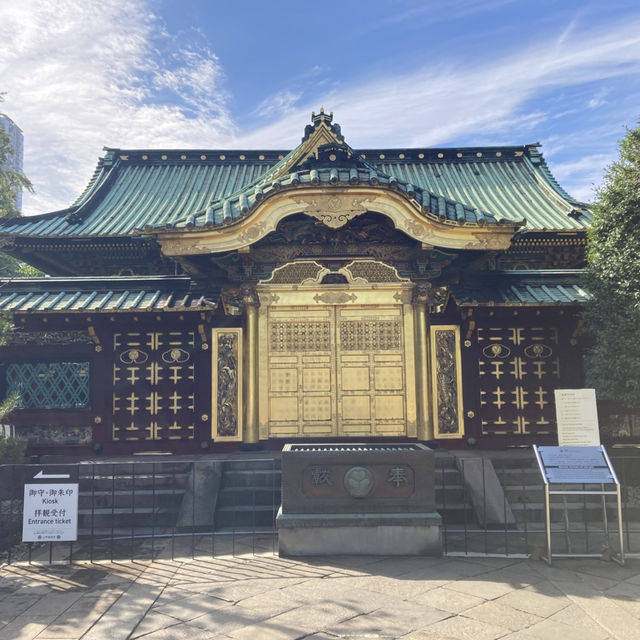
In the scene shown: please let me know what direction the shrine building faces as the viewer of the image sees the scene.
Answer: facing the viewer

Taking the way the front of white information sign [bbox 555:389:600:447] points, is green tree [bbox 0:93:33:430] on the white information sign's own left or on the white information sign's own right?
on the white information sign's own right

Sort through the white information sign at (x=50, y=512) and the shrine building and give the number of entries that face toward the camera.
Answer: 2

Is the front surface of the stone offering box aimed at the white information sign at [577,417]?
no

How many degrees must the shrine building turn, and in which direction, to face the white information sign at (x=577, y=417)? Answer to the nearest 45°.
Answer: approximately 45° to its left

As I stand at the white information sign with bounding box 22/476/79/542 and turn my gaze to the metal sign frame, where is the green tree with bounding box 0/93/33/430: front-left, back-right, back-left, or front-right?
back-left

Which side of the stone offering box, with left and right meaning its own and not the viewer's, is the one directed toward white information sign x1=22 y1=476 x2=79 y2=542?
right

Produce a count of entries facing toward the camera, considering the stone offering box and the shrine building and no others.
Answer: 2

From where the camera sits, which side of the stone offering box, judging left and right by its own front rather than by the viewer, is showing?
front

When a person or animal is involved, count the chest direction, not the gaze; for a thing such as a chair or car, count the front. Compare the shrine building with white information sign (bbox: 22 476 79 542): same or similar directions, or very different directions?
same or similar directions

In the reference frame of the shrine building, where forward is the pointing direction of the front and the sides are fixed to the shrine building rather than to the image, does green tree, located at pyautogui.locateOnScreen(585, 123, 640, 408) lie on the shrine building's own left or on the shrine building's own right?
on the shrine building's own left

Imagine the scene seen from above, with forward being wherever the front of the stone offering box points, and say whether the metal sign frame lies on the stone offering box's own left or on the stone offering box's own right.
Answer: on the stone offering box's own left

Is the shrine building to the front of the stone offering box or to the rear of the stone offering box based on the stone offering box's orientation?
to the rear
